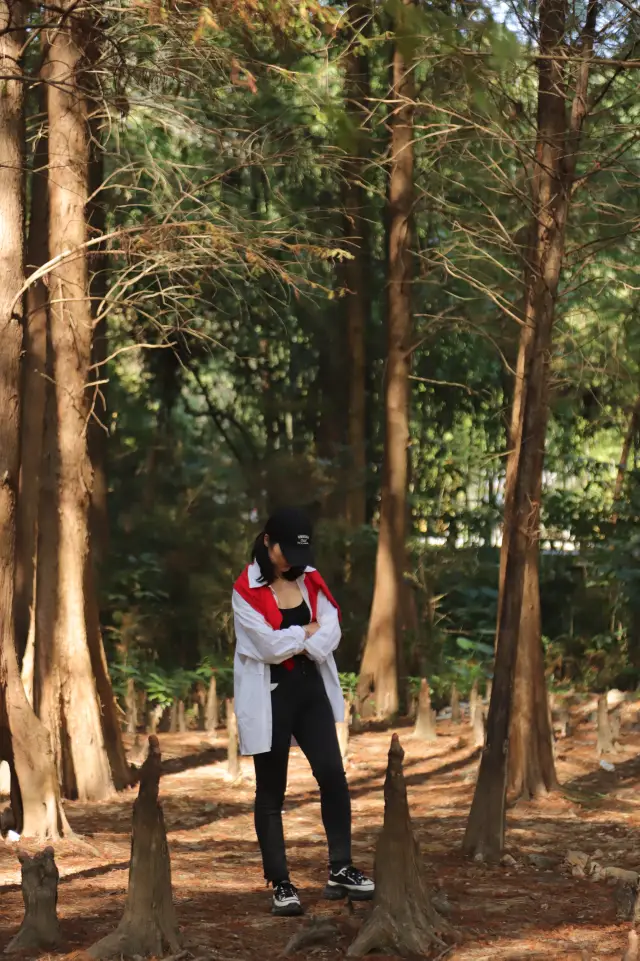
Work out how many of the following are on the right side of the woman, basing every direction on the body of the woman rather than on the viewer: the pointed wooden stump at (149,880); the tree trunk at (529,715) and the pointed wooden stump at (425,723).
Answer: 1

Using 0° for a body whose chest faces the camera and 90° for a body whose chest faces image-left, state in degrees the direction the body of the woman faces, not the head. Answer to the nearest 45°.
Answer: approximately 315°

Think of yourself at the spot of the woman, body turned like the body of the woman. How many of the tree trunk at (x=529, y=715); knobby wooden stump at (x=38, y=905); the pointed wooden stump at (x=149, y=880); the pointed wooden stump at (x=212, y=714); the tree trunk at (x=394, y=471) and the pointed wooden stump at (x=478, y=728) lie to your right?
2

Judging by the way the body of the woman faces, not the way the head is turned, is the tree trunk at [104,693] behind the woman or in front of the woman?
behind

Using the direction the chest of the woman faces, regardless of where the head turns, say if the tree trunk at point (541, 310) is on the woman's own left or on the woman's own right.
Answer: on the woman's own left

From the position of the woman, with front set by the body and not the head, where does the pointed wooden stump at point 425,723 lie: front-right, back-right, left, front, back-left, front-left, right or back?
back-left

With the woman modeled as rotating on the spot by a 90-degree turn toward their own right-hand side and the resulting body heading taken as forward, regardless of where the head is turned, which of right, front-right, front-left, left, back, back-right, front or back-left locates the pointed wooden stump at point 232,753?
back-right

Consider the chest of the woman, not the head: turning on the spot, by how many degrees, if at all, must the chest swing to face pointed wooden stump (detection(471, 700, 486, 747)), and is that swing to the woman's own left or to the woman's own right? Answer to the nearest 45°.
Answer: approximately 135° to the woman's own left

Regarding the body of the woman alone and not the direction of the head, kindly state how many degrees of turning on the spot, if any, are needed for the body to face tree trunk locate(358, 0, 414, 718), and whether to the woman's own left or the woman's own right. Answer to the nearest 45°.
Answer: approximately 135° to the woman's own left
